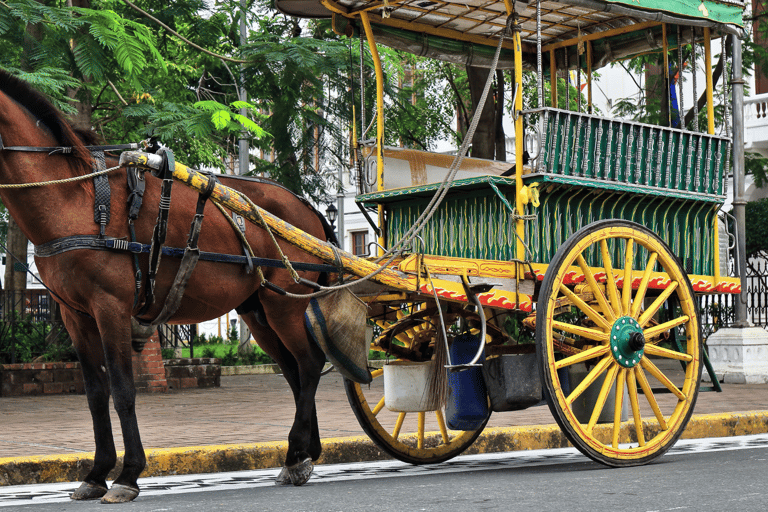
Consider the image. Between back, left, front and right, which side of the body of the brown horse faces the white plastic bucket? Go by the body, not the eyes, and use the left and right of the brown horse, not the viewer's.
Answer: back

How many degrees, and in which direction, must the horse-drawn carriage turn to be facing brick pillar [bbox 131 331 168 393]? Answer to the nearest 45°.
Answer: approximately 90° to its right

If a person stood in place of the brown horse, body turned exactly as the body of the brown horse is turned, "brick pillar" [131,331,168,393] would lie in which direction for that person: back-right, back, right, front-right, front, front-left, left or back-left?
back-right

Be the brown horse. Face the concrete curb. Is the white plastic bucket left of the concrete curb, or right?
right

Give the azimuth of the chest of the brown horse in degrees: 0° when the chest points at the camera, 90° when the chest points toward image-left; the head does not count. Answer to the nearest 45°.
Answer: approximately 45°

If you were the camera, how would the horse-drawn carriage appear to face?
facing the viewer and to the left of the viewer

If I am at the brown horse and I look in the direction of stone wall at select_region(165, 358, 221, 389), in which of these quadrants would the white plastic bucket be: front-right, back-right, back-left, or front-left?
front-right

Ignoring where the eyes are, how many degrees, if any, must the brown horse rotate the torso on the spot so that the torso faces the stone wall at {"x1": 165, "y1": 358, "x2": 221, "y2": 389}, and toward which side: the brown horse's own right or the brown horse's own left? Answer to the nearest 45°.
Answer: approximately 135° to the brown horse's own right

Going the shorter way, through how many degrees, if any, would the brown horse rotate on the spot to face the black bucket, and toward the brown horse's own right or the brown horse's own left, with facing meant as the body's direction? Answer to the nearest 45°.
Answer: approximately 135° to the brown horse's own left
